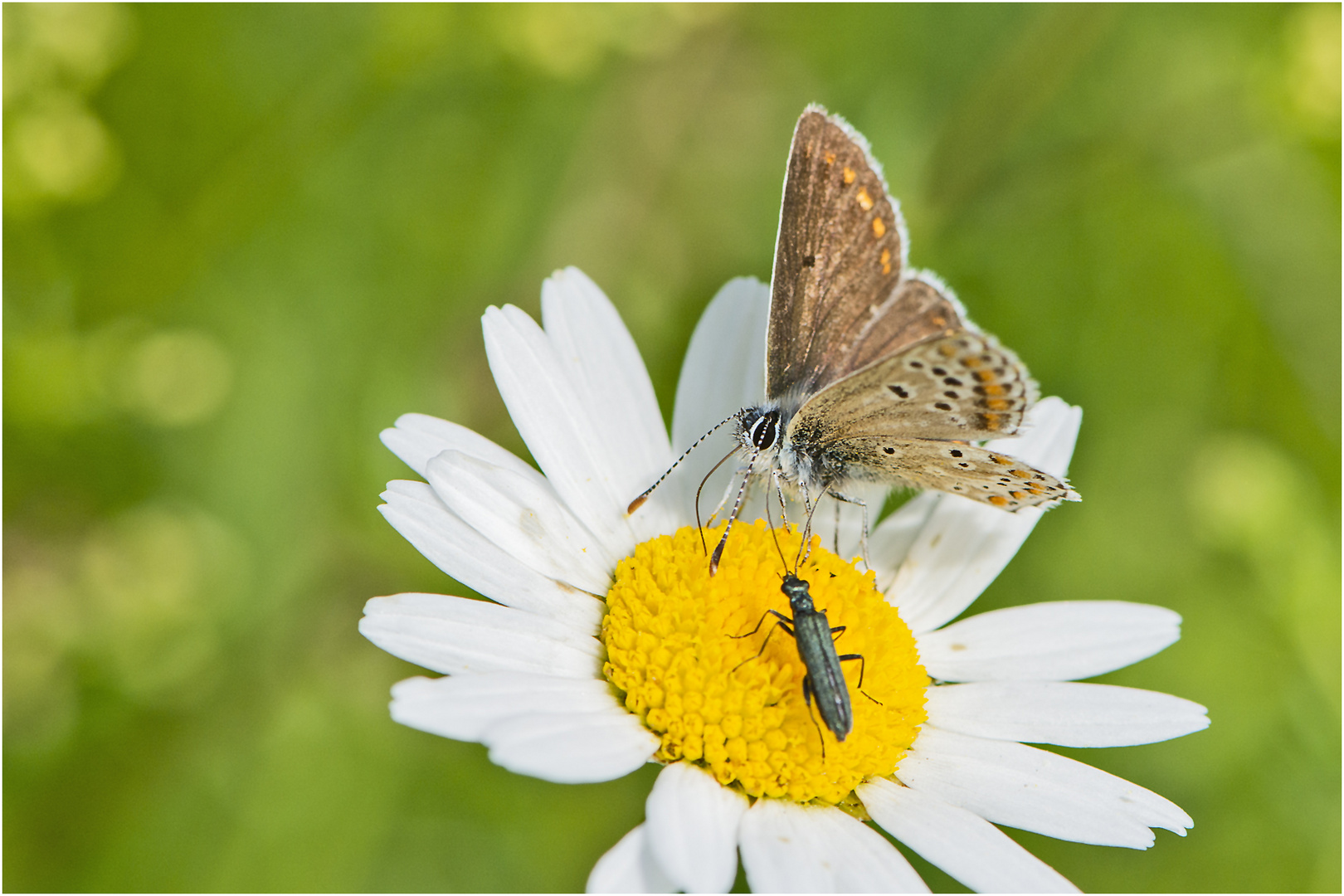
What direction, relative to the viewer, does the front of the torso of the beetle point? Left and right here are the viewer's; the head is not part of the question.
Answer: facing away from the viewer
